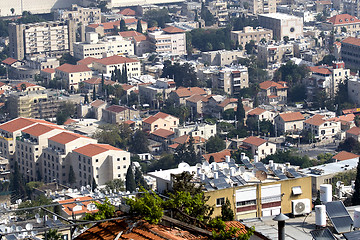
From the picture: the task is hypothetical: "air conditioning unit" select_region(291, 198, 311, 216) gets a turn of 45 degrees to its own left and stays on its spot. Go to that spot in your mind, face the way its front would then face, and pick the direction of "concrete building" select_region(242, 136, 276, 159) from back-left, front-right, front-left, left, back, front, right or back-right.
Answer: back-left

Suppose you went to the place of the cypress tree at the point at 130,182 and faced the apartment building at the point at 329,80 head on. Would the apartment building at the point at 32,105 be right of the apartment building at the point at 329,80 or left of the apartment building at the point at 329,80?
left

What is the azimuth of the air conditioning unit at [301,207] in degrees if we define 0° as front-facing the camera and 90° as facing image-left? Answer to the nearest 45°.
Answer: approximately 0°

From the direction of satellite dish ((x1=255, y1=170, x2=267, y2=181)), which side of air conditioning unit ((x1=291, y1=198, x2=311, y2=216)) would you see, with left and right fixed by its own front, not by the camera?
back

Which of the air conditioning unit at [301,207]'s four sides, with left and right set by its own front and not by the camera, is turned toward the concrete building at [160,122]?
back

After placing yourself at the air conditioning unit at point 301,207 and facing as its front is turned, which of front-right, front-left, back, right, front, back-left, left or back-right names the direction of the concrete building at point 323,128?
back

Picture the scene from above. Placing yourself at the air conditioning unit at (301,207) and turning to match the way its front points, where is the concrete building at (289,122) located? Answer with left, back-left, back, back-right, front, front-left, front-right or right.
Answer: back

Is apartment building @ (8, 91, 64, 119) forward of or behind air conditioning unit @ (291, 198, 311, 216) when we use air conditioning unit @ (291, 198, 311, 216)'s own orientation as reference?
behind

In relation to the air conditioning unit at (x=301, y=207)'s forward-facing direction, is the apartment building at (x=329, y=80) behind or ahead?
behind

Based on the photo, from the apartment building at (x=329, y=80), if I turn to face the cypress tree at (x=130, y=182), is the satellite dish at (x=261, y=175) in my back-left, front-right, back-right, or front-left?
front-left

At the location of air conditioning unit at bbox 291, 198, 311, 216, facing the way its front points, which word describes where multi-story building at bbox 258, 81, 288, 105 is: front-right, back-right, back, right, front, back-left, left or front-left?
back
